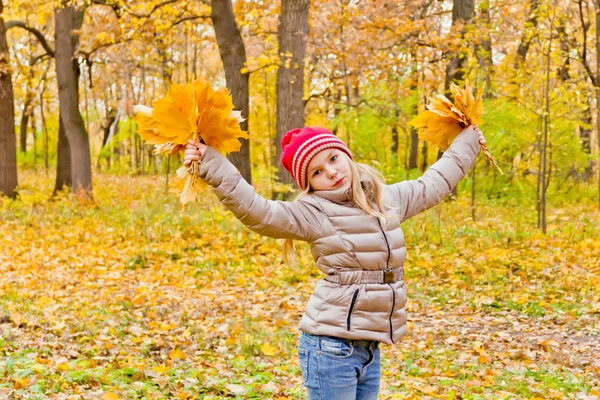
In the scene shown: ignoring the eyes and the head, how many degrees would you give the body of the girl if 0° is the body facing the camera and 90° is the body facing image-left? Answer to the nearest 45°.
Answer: approximately 315°

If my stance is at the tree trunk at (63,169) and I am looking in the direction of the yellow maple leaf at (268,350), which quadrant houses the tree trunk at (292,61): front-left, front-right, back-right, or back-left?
front-left

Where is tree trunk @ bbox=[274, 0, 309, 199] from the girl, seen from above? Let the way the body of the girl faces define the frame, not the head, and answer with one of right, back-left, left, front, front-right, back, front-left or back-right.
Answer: back-left

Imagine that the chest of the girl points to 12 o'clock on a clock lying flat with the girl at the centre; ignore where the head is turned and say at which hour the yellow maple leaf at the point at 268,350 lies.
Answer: The yellow maple leaf is roughly at 7 o'clock from the girl.

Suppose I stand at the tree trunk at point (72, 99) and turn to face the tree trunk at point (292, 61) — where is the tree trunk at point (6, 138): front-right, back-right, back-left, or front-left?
back-right

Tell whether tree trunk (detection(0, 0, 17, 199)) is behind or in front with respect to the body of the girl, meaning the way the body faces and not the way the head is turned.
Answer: behind

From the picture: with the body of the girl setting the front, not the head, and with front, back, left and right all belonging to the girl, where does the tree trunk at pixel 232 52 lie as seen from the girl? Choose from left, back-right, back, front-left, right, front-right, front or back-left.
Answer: back-left
